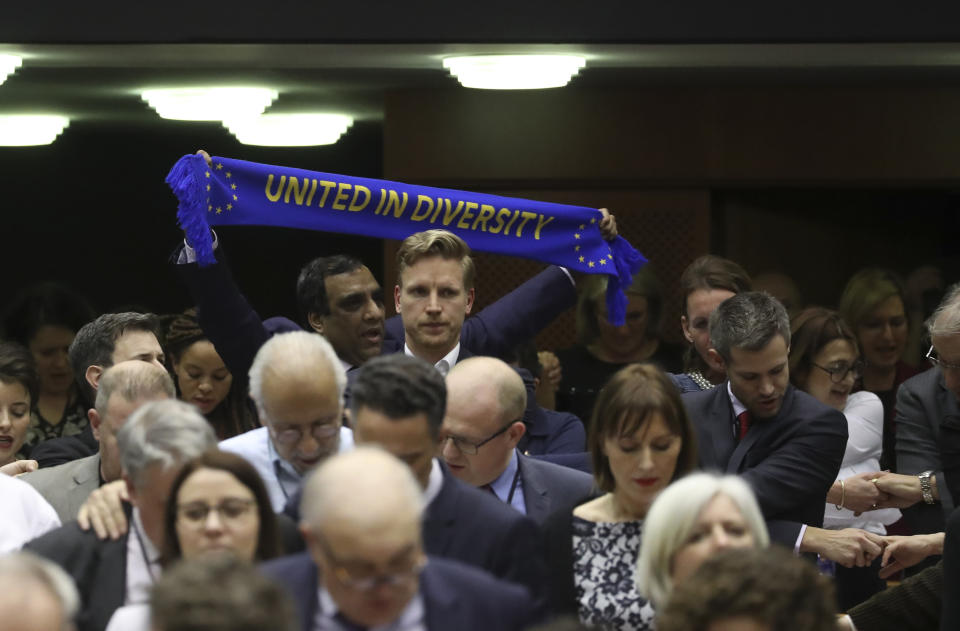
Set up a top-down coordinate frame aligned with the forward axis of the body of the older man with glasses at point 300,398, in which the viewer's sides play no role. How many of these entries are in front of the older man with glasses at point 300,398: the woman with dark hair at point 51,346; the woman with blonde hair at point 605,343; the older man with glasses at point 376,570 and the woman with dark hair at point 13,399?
1

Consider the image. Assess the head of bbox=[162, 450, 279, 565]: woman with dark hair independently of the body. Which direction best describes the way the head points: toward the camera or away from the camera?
toward the camera

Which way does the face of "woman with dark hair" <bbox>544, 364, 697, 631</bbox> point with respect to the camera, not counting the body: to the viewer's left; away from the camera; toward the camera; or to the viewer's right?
toward the camera

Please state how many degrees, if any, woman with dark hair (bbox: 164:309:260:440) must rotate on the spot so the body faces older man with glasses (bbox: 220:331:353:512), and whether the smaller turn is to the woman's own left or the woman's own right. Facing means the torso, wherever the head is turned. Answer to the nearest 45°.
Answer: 0° — they already face them

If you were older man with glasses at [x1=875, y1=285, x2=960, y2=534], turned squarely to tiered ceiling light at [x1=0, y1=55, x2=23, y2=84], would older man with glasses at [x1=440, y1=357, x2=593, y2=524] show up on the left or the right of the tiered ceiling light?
left

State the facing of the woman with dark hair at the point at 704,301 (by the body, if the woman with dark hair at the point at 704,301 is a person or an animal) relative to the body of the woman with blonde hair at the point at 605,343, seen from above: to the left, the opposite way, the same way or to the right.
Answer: the same way

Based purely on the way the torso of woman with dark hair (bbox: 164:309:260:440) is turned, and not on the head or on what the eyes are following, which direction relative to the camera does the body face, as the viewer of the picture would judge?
toward the camera

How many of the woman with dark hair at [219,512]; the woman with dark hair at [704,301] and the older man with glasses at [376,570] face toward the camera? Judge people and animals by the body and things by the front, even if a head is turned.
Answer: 3

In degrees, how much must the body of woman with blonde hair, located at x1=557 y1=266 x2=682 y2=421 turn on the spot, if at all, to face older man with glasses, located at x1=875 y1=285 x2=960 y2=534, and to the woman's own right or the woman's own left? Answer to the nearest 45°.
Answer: approximately 45° to the woman's own left

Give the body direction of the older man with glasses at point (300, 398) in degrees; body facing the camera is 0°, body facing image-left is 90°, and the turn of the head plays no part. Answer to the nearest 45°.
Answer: approximately 0°

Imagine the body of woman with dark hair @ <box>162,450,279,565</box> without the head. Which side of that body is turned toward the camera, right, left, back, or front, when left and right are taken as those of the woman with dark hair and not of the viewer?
front

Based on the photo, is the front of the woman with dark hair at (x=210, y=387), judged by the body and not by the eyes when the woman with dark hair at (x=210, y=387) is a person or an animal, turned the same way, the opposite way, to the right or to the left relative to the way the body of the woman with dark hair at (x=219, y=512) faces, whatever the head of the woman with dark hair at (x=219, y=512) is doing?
the same way

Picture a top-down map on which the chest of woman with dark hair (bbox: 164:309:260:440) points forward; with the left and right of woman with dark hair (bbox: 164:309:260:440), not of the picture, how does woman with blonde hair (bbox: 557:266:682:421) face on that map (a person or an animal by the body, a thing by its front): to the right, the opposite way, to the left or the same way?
the same way

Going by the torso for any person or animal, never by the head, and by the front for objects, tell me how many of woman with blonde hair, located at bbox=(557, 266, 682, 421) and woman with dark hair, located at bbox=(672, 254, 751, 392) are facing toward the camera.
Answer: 2

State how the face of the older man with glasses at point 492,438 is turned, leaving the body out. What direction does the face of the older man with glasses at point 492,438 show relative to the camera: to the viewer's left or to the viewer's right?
to the viewer's left

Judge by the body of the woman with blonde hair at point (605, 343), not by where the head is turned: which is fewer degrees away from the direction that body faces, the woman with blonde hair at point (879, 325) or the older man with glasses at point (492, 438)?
the older man with glasses

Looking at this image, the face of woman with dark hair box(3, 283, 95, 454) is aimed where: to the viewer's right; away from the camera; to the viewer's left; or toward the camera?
toward the camera

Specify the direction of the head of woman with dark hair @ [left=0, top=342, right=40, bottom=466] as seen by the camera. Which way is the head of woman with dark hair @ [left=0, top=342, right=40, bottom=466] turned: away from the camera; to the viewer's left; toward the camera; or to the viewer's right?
toward the camera

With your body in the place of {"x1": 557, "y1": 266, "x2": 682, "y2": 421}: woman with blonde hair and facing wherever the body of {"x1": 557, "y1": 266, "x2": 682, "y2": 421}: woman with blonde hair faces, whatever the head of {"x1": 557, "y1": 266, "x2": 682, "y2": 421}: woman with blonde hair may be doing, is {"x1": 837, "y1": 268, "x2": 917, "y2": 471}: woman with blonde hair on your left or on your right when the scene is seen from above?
on your left

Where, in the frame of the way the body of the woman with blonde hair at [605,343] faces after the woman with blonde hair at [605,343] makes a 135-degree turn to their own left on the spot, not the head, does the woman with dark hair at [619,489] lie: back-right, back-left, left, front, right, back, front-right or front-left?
back-right

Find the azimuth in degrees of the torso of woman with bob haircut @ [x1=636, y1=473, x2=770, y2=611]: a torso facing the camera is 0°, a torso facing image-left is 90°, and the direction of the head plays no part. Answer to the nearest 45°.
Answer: approximately 315°
